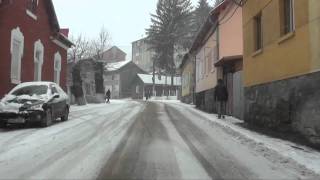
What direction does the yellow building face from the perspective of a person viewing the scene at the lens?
facing the viewer and to the left of the viewer

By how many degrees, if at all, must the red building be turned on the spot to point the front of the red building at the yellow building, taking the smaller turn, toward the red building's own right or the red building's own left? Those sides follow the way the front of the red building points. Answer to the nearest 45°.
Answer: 0° — it already faces it

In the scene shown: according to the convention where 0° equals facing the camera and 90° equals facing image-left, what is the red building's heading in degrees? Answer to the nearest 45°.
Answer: approximately 315°

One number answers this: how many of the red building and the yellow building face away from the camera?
0
